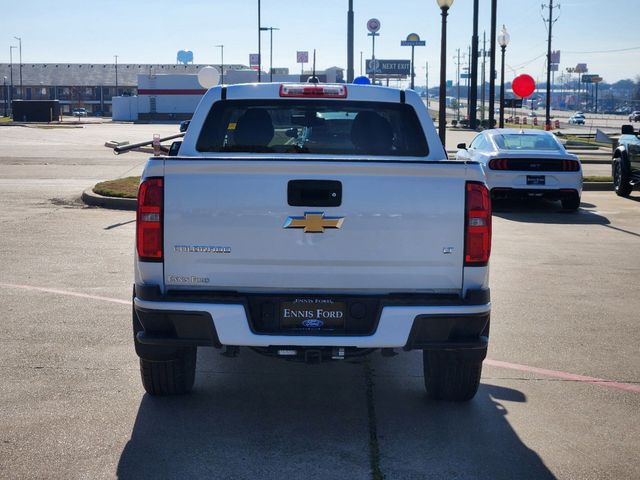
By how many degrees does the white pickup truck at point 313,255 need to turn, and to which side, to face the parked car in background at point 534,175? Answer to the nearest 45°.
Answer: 0° — it already faces it

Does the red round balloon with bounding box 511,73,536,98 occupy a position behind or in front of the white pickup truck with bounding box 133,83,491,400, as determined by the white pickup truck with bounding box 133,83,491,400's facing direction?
in front

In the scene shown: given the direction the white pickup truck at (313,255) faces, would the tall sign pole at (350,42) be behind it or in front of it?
in front

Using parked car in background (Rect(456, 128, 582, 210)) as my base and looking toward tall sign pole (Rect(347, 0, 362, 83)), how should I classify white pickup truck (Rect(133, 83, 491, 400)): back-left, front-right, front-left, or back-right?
back-left

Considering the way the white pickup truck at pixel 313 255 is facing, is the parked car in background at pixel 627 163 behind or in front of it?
in front

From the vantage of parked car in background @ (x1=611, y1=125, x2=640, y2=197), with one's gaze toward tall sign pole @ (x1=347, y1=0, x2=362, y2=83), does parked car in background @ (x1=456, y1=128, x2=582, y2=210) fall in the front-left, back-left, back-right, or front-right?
back-left

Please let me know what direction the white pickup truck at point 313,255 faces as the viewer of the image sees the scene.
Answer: facing away from the viewer
